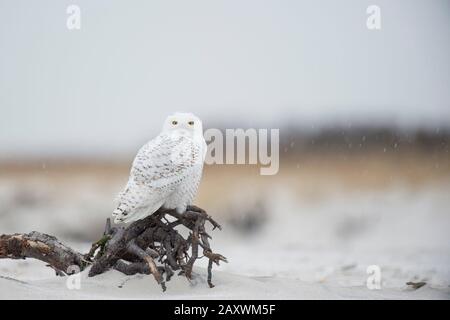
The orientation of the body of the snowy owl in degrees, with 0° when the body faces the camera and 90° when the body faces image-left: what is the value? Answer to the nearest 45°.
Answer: approximately 270°
